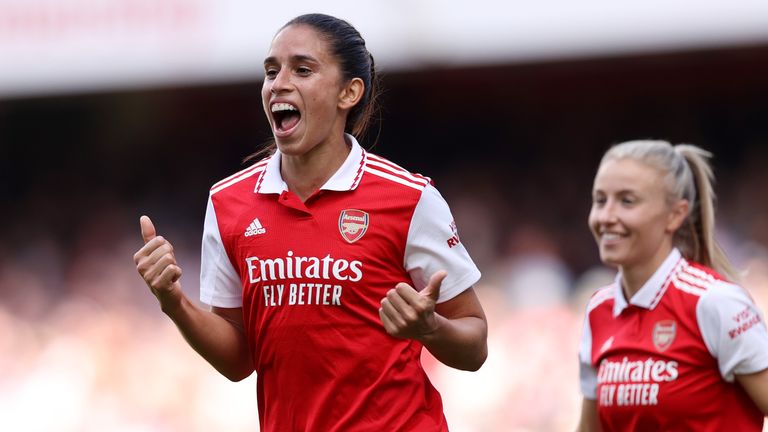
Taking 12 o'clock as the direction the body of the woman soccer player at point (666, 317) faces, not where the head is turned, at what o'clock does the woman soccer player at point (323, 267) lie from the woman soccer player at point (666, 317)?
the woman soccer player at point (323, 267) is roughly at 12 o'clock from the woman soccer player at point (666, 317).

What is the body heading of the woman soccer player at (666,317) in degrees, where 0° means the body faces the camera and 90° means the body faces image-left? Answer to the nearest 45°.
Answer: approximately 45°
